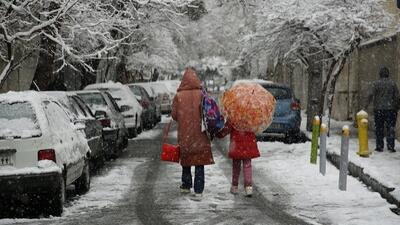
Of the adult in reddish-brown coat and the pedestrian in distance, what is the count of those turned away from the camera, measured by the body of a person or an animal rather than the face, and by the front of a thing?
2

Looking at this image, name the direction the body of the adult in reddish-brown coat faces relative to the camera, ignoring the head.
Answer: away from the camera

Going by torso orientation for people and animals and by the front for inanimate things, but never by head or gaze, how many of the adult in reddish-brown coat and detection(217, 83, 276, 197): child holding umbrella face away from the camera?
2

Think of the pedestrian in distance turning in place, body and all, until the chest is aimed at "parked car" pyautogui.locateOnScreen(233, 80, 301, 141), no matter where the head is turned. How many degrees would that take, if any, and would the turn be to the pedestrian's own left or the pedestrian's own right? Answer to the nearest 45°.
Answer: approximately 45° to the pedestrian's own left

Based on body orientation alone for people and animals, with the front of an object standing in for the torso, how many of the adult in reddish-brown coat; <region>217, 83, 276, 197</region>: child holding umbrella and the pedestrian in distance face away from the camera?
3

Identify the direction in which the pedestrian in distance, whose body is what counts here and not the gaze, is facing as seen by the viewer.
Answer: away from the camera

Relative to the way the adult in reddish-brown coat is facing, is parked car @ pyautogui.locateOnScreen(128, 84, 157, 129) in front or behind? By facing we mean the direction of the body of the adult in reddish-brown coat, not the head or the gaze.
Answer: in front

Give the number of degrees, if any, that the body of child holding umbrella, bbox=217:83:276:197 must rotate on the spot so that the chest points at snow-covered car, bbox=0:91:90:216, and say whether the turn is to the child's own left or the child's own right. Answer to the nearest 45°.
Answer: approximately 135° to the child's own left

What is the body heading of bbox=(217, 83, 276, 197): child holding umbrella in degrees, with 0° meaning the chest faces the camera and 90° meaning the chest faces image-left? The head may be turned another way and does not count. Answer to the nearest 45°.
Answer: approximately 180°

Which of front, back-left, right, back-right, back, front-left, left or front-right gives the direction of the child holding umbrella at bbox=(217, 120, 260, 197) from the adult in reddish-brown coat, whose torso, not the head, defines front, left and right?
right

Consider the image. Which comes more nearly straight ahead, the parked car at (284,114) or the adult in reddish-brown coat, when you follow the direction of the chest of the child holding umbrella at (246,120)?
the parked car

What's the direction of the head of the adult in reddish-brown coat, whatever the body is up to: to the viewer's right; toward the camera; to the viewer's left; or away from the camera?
away from the camera

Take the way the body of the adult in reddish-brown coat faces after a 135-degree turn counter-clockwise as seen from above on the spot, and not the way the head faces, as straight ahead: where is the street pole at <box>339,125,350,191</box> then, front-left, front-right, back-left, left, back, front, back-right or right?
back-left
